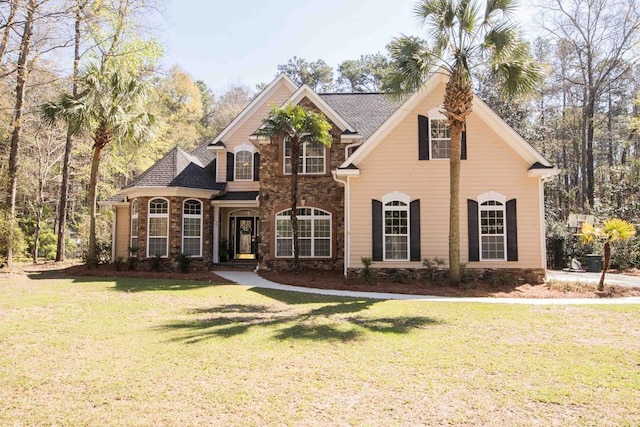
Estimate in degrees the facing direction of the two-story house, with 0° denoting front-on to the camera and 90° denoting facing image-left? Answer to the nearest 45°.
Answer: approximately 0°

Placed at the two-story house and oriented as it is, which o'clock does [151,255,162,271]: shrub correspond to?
The shrub is roughly at 3 o'clock from the two-story house.

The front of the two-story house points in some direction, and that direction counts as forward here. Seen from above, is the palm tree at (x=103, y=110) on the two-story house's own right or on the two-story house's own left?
on the two-story house's own right
